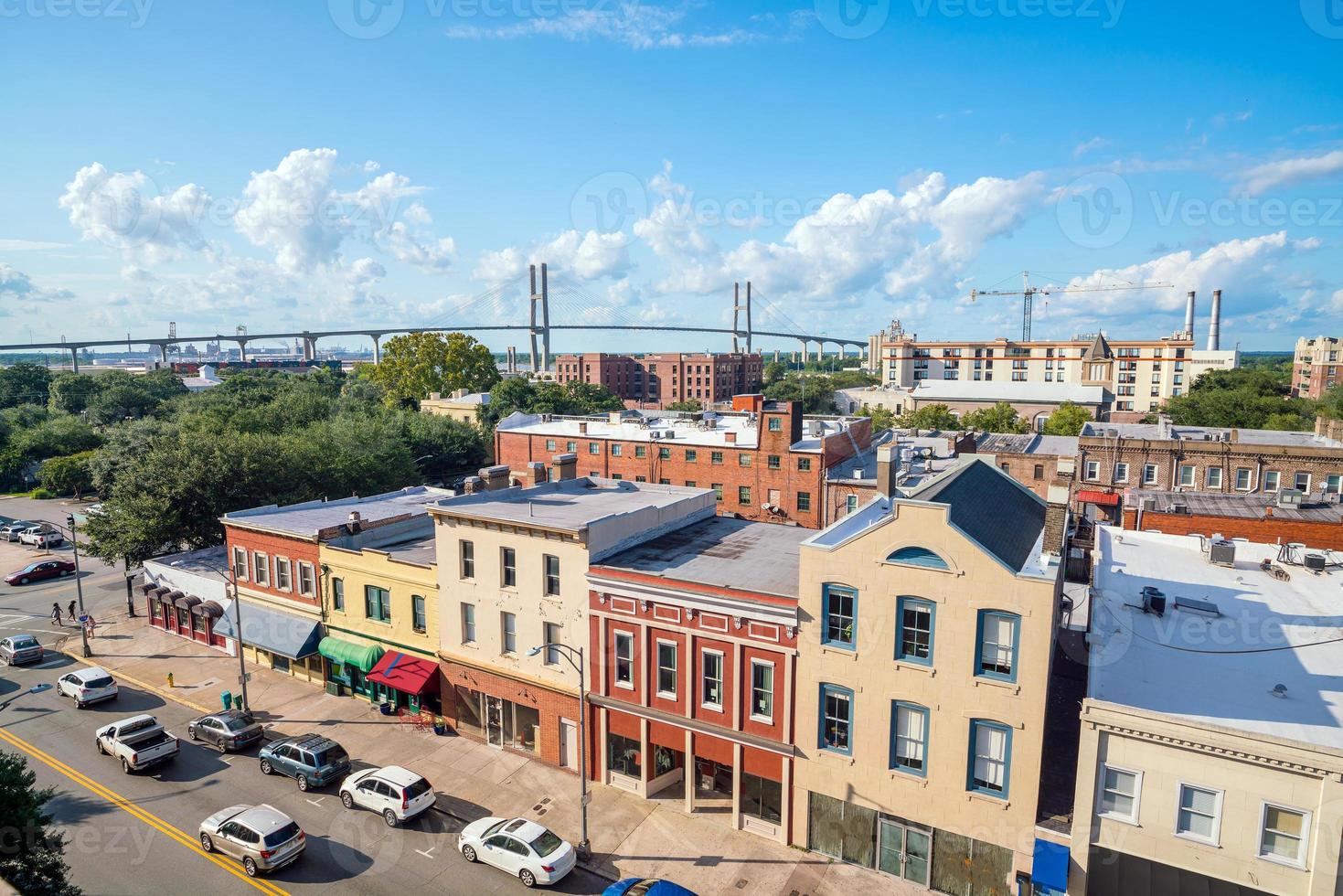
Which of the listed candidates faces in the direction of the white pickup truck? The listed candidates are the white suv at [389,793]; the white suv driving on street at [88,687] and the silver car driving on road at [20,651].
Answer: the white suv at [389,793]

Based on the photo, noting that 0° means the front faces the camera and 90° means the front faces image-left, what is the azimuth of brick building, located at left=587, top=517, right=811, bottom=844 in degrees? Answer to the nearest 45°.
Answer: approximately 45°

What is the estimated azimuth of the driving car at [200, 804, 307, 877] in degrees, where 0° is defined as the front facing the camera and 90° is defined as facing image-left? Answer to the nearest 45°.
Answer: approximately 135°

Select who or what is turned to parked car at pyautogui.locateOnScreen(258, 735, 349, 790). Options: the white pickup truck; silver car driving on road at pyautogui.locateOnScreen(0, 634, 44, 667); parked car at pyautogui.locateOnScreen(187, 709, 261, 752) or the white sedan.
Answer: the white sedan

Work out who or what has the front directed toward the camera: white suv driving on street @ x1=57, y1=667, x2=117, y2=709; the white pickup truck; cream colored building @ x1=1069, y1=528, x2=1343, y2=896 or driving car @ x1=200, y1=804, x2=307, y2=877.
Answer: the cream colored building

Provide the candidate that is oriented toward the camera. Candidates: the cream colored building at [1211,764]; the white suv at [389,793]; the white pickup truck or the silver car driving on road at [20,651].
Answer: the cream colored building

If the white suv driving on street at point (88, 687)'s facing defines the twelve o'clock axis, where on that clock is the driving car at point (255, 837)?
the driving car at point (255, 837) is roughly at 7 o'clock from the white suv driving on street at point (88, 687).

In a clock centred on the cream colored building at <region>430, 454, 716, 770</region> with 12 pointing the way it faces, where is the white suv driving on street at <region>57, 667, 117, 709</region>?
The white suv driving on street is roughly at 2 o'clock from the cream colored building.

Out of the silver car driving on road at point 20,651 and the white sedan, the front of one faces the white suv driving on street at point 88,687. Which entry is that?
the white sedan

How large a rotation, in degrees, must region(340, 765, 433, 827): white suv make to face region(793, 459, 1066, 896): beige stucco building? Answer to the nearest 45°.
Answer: approximately 180°

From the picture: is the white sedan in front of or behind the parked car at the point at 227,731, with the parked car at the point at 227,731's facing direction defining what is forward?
behind
